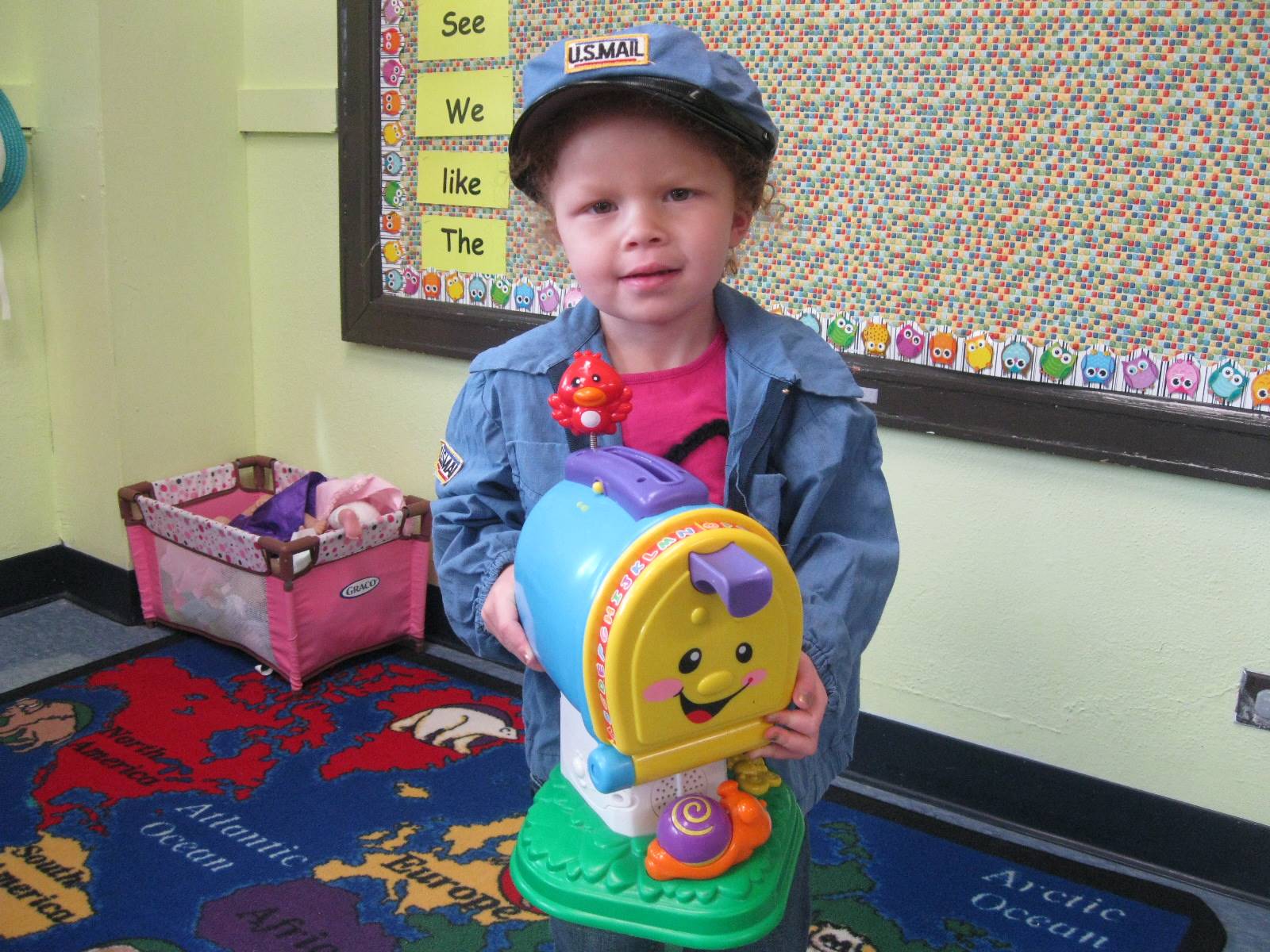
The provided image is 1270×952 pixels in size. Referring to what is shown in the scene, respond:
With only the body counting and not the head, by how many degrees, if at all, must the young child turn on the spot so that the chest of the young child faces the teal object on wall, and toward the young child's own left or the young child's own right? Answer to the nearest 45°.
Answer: approximately 135° to the young child's own right

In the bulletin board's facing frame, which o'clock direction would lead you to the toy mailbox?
The toy mailbox is roughly at 11 o'clock from the bulletin board.

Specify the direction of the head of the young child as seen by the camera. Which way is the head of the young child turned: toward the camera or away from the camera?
toward the camera

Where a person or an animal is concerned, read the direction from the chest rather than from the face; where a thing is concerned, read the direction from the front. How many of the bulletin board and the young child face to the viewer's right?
0

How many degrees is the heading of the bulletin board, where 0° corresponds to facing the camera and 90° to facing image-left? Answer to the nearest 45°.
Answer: approximately 45°

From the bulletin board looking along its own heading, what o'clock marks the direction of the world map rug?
The world map rug is roughly at 1 o'clock from the bulletin board.

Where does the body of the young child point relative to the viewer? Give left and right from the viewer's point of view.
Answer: facing the viewer

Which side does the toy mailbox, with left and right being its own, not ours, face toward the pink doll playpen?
back

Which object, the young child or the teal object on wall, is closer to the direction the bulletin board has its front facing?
the young child
